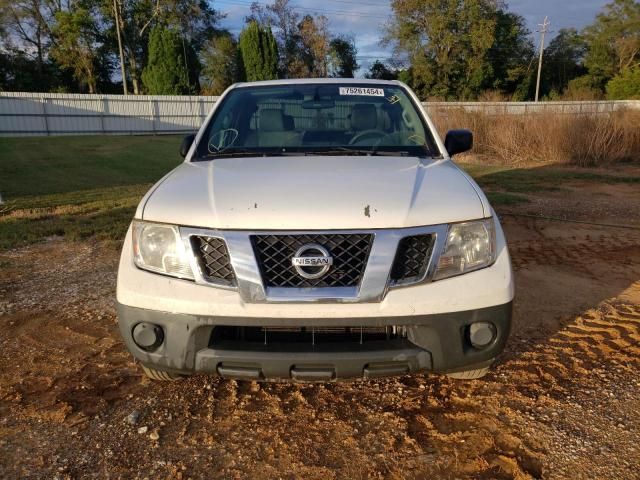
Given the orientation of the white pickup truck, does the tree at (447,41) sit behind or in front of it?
behind

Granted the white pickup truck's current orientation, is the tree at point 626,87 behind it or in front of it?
behind

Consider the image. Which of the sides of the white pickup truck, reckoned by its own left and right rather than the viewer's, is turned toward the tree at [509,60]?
back

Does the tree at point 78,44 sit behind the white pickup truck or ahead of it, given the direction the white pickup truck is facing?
behind

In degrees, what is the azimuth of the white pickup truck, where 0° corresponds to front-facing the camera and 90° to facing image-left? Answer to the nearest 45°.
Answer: approximately 0°

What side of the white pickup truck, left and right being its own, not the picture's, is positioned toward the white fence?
back

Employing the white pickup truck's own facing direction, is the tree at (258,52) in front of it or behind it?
behind

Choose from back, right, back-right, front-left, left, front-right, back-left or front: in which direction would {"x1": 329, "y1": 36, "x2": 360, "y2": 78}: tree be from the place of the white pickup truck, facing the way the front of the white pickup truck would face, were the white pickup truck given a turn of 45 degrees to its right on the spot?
back-right

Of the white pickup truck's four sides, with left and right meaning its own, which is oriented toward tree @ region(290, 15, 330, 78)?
back
